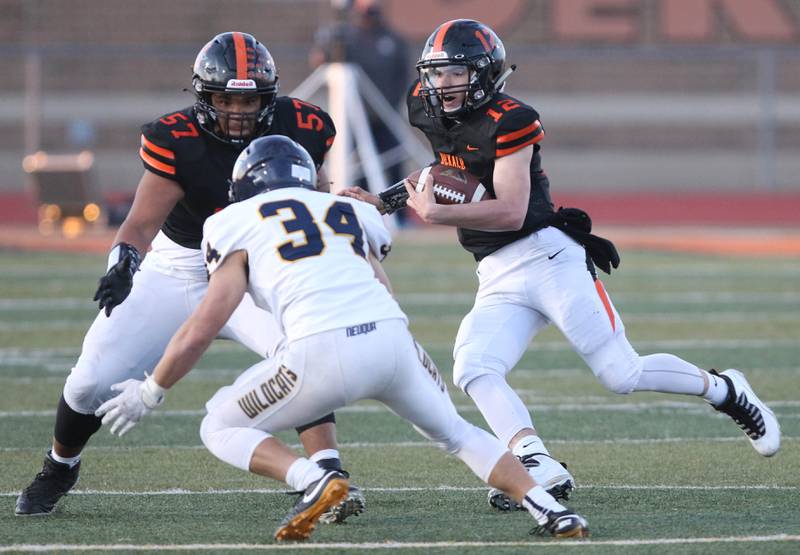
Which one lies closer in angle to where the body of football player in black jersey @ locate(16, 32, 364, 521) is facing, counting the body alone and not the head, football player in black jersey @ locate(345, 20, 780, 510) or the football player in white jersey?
the football player in white jersey

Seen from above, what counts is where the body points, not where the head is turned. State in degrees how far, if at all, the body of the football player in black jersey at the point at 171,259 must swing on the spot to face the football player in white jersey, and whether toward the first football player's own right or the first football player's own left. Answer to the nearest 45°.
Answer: approximately 45° to the first football player's own left

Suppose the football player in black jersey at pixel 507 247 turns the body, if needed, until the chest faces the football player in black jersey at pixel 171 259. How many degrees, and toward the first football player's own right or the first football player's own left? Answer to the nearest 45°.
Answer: approximately 45° to the first football player's own right

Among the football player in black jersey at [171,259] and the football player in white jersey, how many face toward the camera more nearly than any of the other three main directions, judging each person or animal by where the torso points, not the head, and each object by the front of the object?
1

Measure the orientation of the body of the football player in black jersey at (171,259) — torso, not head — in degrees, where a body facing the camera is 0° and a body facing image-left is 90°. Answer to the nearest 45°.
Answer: approximately 0°

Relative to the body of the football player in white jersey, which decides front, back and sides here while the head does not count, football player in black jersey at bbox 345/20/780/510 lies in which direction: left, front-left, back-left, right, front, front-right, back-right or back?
right

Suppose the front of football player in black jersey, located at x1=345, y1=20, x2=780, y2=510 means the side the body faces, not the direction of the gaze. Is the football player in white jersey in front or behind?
in front

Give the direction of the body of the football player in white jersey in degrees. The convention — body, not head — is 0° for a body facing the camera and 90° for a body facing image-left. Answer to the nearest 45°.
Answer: approximately 135°
